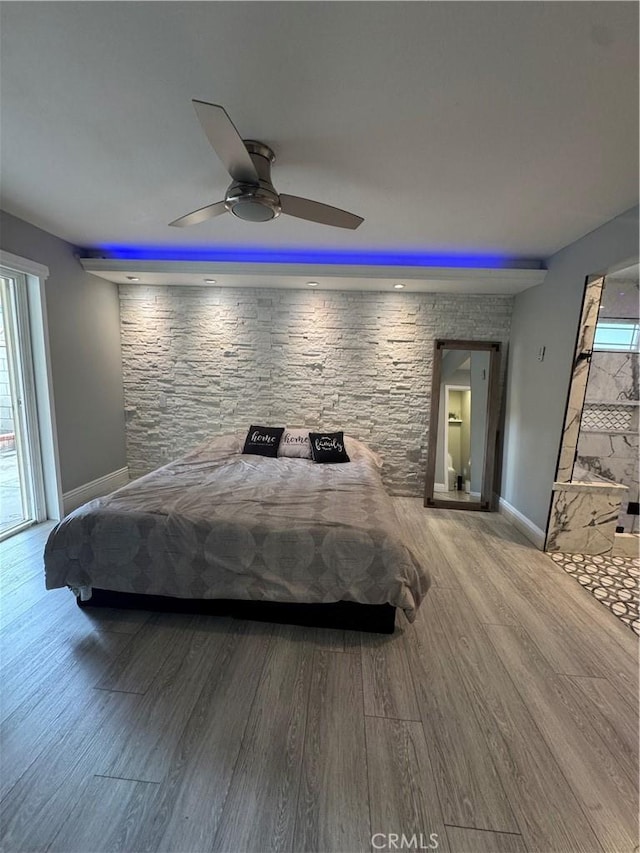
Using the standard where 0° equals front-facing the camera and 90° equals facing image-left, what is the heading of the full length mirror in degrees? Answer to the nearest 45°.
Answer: approximately 0°

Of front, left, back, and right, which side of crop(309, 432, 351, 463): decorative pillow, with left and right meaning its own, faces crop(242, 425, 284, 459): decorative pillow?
right

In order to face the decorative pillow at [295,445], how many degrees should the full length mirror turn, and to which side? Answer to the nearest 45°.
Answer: approximately 45° to its right
